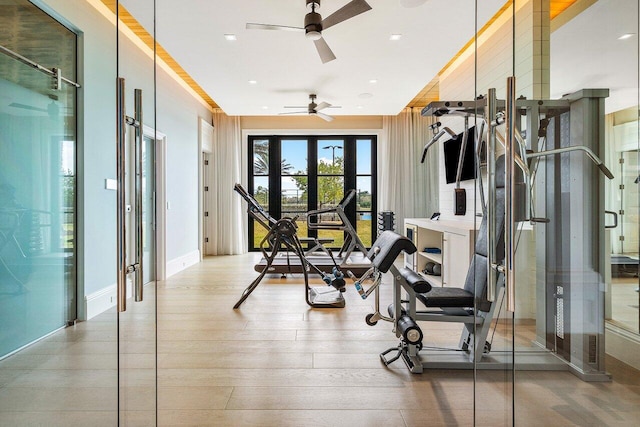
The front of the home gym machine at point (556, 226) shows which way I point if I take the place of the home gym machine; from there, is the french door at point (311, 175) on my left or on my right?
on my right

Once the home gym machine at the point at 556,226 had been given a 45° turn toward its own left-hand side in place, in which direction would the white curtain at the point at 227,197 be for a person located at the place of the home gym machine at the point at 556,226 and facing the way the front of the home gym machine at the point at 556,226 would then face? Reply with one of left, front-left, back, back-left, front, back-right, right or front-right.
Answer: right

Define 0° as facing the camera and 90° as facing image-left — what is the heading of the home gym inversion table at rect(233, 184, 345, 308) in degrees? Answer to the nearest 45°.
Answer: approximately 270°

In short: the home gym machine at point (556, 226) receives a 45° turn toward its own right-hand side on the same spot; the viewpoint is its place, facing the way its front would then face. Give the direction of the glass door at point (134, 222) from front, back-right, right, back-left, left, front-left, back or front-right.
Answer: left

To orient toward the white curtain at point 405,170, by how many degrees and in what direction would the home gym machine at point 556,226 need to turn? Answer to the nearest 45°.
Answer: approximately 90° to its right

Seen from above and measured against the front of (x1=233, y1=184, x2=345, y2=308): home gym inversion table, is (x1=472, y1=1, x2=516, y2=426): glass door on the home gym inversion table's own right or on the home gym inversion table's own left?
on the home gym inversion table's own right

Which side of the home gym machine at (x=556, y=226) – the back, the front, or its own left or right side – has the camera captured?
left
